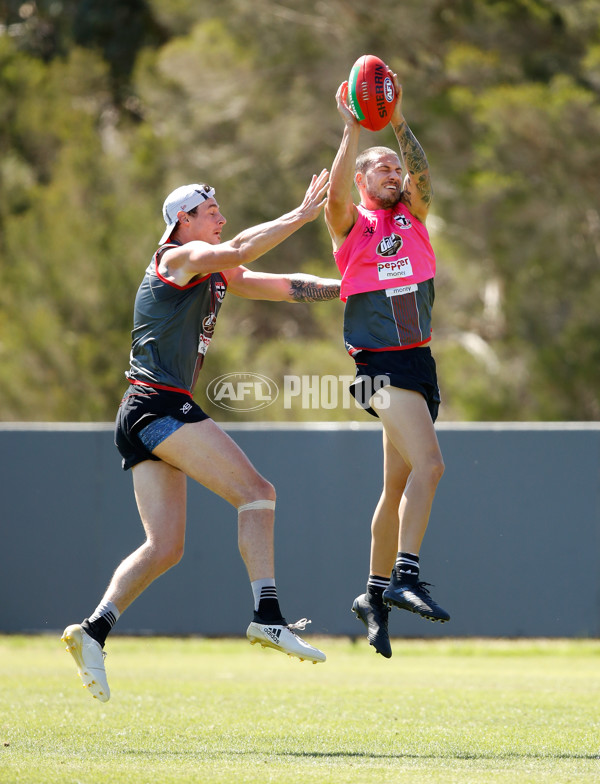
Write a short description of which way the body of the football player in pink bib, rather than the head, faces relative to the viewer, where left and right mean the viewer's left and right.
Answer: facing the viewer and to the right of the viewer
